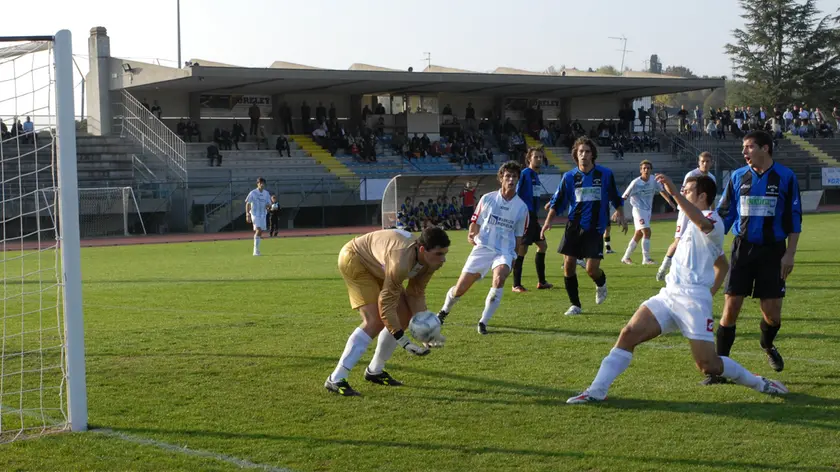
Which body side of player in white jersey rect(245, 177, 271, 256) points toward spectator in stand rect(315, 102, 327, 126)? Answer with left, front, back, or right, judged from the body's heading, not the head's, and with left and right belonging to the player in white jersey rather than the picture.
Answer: back

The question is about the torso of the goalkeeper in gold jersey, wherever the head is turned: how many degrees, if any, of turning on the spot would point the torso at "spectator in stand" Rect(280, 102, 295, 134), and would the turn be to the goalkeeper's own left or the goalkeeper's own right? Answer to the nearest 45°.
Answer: approximately 90° to the goalkeeper's own left

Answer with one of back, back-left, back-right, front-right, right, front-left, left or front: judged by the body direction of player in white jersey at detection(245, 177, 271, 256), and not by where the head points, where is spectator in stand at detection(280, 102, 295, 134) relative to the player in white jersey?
back

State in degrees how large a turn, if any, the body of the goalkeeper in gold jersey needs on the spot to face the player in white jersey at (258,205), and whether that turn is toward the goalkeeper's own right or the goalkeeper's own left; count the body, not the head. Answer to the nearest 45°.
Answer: approximately 90° to the goalkeeper's own left

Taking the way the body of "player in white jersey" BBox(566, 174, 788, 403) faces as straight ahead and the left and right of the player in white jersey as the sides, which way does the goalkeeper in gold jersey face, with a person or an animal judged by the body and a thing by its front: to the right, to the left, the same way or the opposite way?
the opposite way

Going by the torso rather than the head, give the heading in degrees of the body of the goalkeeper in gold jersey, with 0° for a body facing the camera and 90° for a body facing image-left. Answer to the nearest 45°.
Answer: approximately 270°

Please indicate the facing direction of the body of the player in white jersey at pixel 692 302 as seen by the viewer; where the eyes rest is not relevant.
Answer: to the viewer's left

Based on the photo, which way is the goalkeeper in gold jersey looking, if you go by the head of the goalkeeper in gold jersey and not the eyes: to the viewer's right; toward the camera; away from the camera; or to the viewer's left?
to the viewer's right

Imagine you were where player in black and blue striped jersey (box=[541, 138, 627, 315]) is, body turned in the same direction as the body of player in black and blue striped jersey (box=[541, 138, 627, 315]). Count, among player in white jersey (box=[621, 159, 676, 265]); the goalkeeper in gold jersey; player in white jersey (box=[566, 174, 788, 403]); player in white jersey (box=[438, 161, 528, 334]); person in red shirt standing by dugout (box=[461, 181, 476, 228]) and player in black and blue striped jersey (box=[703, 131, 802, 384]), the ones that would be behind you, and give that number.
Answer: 2

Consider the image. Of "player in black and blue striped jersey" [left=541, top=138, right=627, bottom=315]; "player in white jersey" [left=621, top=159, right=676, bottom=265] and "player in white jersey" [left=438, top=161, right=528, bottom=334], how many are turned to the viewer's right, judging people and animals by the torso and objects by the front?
0
